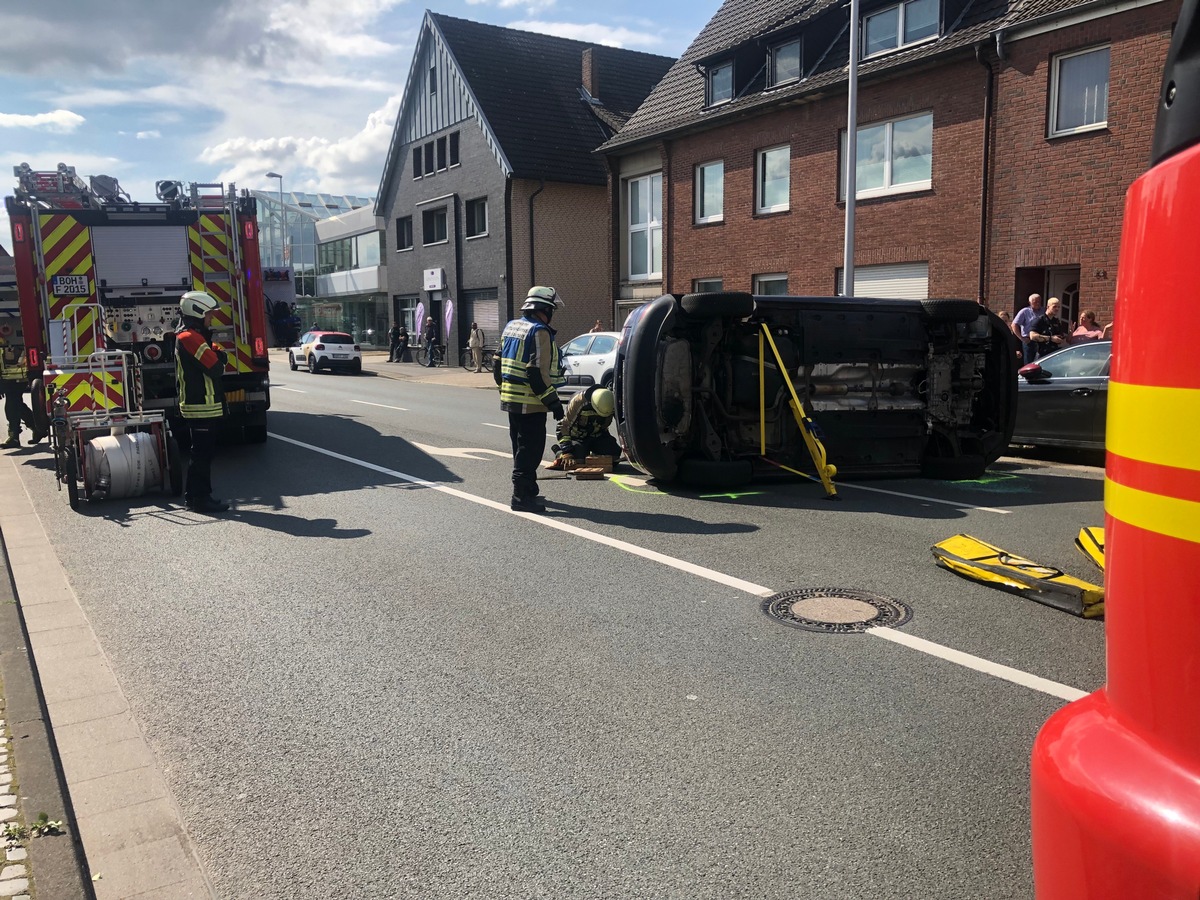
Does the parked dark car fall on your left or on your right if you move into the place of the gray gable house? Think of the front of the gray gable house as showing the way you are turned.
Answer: on your left

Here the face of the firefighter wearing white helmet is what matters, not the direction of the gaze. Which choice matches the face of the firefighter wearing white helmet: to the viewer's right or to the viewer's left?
to the viewer's right

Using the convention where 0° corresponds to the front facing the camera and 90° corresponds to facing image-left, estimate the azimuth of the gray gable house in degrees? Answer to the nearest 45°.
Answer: approximately 45°

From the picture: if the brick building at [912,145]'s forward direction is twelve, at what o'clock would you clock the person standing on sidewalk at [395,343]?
The person standing on sidewalk is roughly at 3 o'clock from the brick building.

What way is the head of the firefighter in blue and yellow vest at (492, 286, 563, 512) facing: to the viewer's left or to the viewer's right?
to the viewer's right

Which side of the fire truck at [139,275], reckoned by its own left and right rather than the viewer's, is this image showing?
back

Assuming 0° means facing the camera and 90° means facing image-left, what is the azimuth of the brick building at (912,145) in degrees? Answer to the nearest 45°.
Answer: approximately 45°

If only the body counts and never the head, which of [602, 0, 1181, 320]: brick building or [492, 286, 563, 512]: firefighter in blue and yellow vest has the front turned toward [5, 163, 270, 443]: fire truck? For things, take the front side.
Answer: the brick building

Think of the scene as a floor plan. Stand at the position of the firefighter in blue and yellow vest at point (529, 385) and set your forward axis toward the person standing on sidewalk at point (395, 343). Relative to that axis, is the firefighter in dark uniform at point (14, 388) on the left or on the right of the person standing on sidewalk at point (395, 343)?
left
